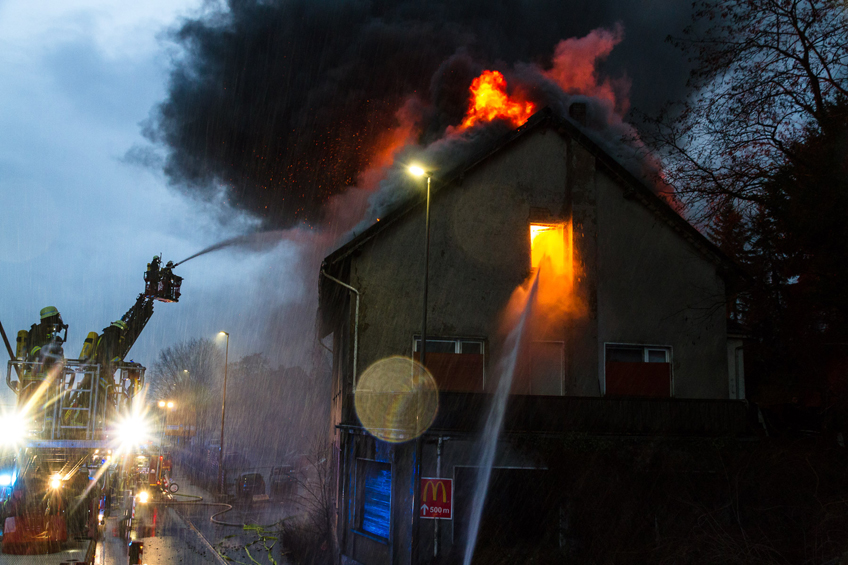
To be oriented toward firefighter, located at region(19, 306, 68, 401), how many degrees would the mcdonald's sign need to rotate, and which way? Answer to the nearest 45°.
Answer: approximately 90° to its right

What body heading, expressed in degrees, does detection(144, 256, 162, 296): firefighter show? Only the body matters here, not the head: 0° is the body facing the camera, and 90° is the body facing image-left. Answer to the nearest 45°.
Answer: approximately 270°

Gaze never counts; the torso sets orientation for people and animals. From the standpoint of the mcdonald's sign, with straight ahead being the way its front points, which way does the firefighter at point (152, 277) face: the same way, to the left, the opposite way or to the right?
to the left

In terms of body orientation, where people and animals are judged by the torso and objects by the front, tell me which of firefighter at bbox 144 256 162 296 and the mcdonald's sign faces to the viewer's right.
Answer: the firefighter

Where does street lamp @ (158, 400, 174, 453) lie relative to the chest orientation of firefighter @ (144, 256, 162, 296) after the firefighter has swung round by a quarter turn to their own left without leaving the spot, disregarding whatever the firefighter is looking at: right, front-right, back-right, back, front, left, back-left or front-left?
front

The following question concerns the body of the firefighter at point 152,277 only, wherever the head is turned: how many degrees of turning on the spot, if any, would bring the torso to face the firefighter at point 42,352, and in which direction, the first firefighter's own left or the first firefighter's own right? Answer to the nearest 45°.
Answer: approximately 135° to the first firefighter's own right

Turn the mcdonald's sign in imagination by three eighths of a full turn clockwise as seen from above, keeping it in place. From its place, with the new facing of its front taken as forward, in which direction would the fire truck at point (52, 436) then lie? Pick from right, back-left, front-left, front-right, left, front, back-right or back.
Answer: front-left

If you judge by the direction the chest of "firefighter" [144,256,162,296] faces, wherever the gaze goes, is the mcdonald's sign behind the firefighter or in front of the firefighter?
in front

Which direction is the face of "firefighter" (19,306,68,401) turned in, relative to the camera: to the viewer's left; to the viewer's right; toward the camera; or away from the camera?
to the viewer's right

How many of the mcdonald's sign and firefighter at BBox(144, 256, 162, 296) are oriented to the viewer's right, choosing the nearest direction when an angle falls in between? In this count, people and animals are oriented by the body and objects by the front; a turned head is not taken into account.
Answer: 1

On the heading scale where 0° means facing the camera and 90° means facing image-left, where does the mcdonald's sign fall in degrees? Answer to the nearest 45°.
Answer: approximately 0°
